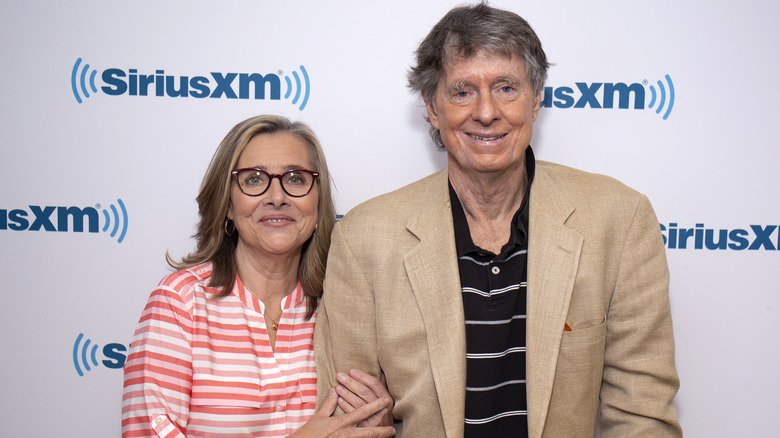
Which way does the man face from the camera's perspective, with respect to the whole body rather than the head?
toward the camera

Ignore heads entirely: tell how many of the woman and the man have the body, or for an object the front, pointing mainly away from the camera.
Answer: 0

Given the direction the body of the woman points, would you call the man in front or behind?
in front

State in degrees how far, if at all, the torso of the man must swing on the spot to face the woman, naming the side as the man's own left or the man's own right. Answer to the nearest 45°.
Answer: approximately 90° to the man's own right
